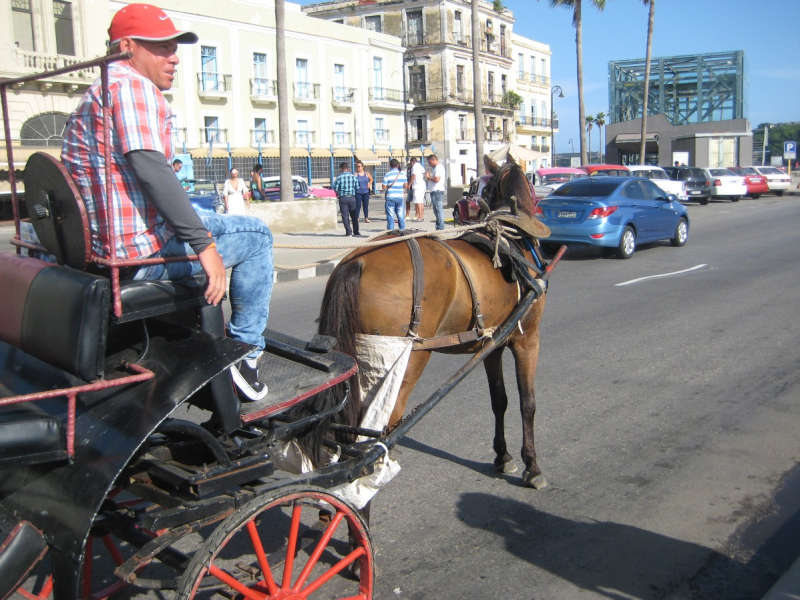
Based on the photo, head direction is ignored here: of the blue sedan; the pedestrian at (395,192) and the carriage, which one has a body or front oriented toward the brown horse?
the carriage

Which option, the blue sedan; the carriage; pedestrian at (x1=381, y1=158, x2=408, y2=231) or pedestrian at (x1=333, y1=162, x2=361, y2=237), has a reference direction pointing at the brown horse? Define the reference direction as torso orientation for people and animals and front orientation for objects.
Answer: the carriage

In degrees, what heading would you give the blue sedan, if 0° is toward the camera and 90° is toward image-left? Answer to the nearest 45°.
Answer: approximately 225°

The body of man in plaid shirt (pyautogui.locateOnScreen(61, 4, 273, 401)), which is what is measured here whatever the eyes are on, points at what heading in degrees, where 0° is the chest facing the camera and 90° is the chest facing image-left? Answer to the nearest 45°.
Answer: approximately 270°

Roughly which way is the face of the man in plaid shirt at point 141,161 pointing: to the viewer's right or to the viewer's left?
to the viewer's right

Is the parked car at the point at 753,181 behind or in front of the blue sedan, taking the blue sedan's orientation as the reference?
in front

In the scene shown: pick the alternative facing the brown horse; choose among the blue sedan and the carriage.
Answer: the carriage

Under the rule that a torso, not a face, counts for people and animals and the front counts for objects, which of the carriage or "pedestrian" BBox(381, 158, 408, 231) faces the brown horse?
the carriage

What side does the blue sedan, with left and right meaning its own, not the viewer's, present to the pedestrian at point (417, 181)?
left
